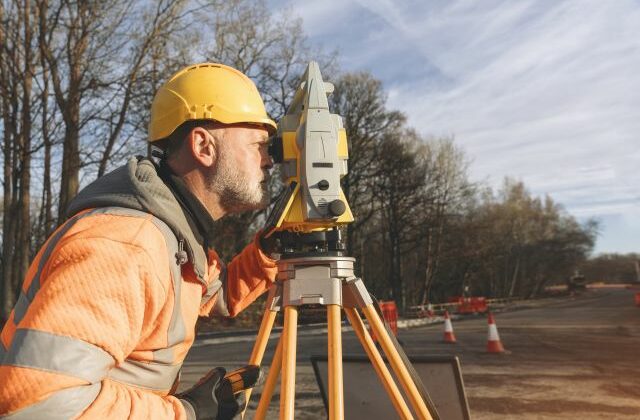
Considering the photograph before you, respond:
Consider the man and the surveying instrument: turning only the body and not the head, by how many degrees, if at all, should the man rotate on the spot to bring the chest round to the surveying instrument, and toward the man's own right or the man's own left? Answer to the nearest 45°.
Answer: approximately 45° to the man's own left

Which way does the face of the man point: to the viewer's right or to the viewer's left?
to the viewer's right

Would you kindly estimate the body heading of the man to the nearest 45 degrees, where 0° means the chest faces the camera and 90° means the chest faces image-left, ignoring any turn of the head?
approximately 270°
